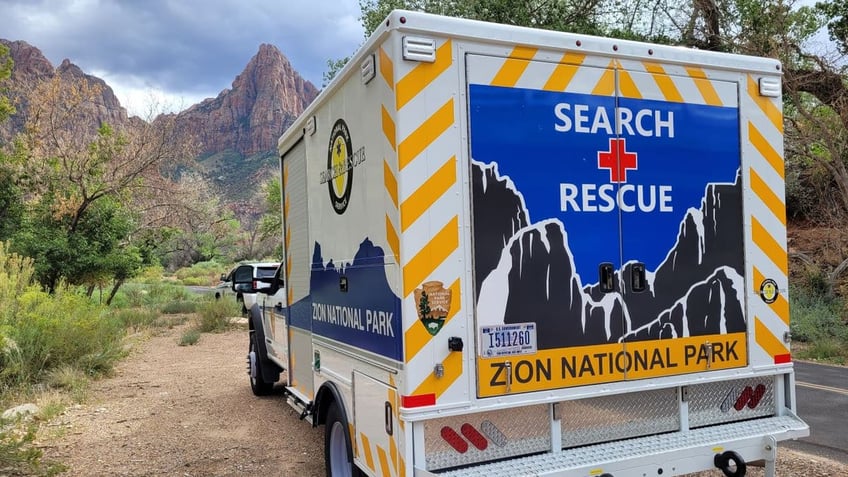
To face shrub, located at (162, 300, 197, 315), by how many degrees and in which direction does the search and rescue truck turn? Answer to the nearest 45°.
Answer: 0° — it already faces it

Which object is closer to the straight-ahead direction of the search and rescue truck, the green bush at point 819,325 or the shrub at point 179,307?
the shrub

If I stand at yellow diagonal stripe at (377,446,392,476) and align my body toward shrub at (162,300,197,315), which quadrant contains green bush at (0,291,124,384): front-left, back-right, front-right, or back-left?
front-left

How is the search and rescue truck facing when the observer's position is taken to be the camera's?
facing away from the viewer and to the left of the viewer

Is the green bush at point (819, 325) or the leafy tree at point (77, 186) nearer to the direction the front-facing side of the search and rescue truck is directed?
the leafy tree

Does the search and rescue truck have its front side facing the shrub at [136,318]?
yes

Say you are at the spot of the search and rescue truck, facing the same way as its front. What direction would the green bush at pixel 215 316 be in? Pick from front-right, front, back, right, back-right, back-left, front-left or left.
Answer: front

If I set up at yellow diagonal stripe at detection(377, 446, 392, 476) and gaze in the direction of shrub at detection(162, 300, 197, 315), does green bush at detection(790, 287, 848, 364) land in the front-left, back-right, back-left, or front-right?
front-right

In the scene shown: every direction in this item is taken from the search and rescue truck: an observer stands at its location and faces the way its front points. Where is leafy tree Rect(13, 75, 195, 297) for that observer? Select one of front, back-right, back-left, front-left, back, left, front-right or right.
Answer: front

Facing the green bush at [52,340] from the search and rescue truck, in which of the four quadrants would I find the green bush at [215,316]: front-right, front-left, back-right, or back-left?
front-right

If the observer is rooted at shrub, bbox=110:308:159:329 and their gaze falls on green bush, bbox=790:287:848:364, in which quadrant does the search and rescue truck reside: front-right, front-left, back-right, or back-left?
front-right
